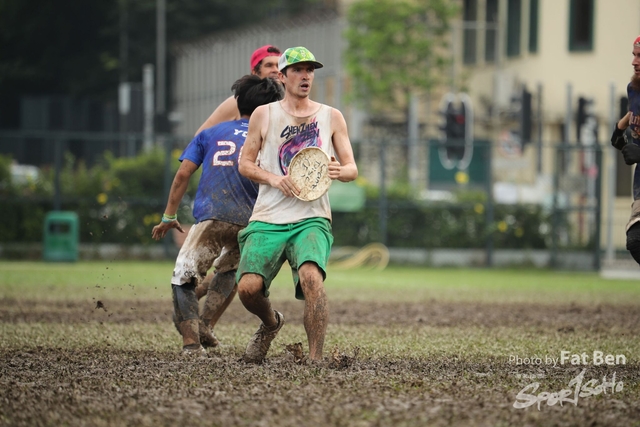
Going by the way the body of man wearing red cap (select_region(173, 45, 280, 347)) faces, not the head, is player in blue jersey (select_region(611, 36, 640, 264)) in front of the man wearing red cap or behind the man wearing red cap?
in front

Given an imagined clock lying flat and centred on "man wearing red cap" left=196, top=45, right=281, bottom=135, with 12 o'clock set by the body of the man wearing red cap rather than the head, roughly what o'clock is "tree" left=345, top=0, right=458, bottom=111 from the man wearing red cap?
The tree is roughly at 8 o'clock from the man wearing red cap.

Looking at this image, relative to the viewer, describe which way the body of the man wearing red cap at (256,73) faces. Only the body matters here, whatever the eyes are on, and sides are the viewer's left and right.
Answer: facing the viewer and to the right of the viewer

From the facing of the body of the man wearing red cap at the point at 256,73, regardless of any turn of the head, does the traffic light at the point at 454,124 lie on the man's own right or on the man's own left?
on the man's own left
